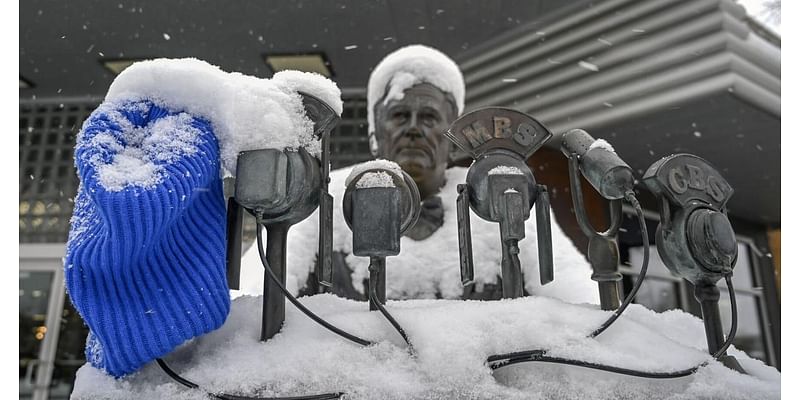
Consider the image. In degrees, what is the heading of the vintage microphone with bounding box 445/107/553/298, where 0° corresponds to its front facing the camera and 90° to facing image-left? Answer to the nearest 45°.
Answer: approximately 180°

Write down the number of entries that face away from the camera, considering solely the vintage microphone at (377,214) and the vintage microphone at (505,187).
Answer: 2

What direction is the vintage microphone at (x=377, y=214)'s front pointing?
away from the camera

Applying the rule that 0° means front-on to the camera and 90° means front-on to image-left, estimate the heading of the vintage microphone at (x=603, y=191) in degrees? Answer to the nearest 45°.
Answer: approximately 135°
